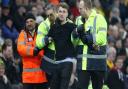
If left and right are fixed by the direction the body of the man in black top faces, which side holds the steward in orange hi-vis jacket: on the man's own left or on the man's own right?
on the man's own right

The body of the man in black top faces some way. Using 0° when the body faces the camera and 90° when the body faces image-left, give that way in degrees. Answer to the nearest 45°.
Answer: approximately 0°

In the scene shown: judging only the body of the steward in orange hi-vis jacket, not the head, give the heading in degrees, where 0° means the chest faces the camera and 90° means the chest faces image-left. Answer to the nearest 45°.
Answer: approximately 315°
